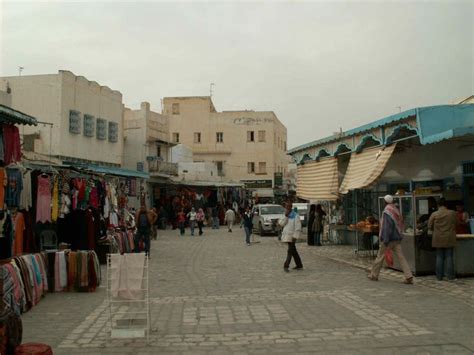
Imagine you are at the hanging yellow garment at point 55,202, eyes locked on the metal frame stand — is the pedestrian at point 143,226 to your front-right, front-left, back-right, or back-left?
back-left

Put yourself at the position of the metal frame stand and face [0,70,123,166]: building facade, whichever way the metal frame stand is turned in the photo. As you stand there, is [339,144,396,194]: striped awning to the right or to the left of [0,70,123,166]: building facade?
right
